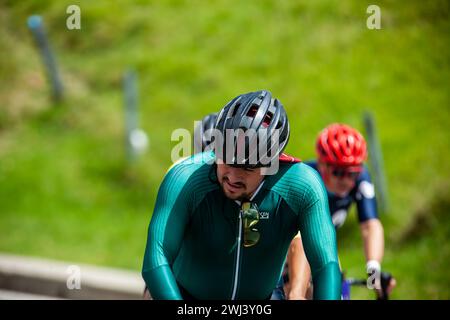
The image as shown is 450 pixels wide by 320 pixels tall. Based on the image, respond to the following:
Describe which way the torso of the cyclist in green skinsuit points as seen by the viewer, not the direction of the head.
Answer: toward the camera
